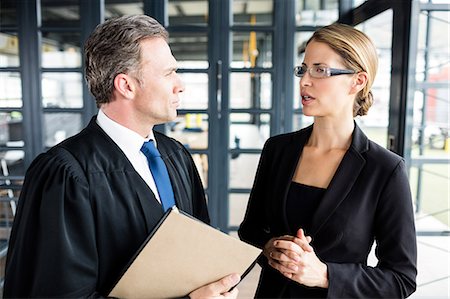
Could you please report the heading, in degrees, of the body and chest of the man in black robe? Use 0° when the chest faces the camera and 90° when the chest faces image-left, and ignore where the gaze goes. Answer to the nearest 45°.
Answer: approximately 315°

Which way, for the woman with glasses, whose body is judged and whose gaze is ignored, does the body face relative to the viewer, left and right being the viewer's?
facing the viewer and to the left of the viewer

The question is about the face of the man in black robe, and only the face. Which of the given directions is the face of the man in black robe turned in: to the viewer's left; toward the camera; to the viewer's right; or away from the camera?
to the viewer's right
